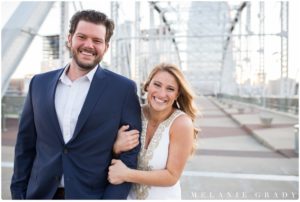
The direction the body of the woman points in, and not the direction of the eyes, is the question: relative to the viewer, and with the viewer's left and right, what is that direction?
facing the viewer and to the left of the viewer
